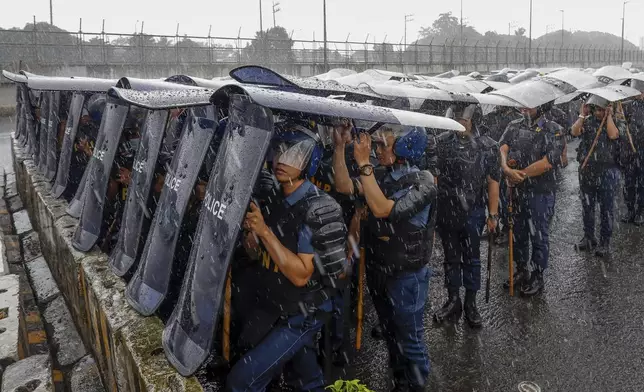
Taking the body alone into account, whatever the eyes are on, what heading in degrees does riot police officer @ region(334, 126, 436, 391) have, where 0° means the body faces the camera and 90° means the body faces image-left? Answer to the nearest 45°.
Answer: approximately 90°

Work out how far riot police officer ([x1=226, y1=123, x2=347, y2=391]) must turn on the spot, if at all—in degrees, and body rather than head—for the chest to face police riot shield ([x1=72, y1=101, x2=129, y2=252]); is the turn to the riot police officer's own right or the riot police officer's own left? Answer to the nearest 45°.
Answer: approximately 90° to the riot police officer's own right

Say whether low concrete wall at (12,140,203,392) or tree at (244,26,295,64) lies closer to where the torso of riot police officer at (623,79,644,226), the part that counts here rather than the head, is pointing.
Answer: the low concrete wall

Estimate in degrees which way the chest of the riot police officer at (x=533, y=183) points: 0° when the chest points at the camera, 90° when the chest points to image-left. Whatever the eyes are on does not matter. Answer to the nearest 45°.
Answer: approximately 45°

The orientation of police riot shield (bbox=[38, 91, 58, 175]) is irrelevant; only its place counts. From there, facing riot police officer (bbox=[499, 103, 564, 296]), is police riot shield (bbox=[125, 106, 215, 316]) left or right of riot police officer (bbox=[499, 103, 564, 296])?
right

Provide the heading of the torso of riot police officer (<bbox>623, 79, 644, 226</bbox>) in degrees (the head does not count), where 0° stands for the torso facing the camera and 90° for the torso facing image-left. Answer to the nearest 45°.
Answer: approximately 45°

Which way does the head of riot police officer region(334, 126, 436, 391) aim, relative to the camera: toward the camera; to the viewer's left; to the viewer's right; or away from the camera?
to the viewer's left

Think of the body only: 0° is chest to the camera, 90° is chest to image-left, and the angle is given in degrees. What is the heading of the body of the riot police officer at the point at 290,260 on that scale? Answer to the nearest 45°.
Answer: approximately 45°

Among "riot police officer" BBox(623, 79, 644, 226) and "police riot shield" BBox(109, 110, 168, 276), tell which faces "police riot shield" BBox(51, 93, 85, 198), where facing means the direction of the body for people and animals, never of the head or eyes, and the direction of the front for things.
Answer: the riot police officer

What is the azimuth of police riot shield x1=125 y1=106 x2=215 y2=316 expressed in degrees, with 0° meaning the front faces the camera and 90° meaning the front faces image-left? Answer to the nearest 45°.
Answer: approximately 45°

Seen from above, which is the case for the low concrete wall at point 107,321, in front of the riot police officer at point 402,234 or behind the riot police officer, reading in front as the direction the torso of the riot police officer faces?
in front

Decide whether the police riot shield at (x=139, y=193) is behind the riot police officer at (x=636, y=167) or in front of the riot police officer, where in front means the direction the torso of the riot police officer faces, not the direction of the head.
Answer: in front

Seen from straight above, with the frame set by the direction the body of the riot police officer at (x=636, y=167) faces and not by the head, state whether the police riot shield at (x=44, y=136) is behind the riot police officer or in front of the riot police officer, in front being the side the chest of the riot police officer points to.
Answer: in front
